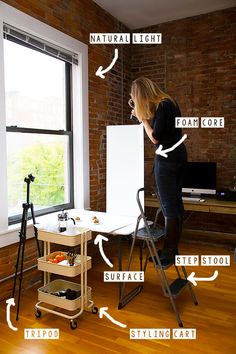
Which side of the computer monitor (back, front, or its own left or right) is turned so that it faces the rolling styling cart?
front

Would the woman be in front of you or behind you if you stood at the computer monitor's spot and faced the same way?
in front

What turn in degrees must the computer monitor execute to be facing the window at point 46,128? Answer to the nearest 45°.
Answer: approximately 45° to its right

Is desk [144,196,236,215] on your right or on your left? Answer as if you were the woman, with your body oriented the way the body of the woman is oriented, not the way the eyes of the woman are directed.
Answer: on your right

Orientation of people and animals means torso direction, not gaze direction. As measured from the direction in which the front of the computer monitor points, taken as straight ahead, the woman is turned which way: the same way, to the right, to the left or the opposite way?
to the right

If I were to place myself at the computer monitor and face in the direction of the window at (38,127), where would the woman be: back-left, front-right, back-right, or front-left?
front-left

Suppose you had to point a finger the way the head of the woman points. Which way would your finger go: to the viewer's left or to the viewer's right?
to the viewer's left

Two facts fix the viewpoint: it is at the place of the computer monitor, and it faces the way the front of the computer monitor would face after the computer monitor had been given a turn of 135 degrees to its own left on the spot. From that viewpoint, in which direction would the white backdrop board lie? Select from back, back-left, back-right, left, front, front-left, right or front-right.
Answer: back

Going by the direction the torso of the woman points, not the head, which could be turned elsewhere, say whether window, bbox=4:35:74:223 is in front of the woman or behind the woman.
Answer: in front

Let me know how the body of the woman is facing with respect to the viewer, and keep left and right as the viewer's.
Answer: facing to the left of the viewer

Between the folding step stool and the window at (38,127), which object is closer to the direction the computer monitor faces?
the folding step stool

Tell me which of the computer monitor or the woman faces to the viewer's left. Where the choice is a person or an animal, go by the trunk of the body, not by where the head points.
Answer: the woman

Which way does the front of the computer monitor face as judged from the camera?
facing the viewer

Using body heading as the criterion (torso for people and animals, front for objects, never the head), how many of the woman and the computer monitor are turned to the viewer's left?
1
